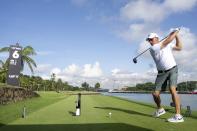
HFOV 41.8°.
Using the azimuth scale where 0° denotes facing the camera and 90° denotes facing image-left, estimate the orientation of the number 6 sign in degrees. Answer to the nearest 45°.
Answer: approximately 0°

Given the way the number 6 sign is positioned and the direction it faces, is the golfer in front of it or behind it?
in front
